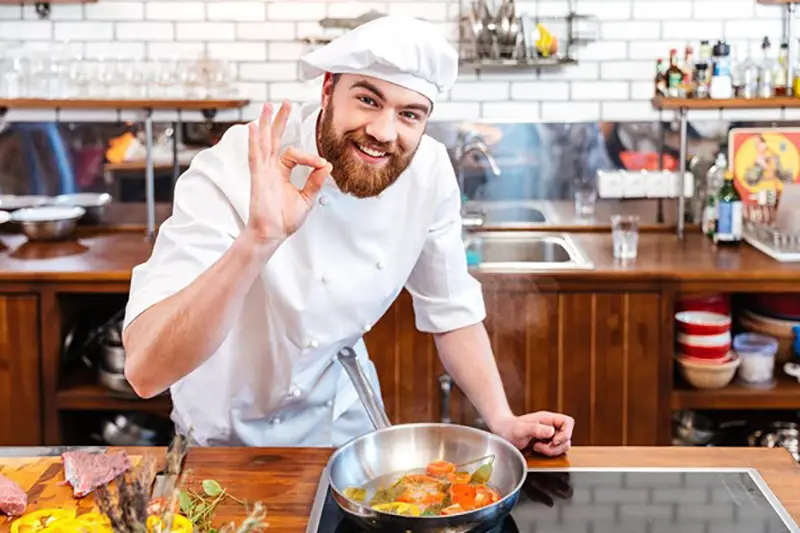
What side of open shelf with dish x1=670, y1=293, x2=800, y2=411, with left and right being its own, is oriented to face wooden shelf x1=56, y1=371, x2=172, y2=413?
right

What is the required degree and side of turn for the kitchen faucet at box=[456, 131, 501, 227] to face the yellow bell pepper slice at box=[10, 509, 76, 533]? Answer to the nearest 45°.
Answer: approximately 90° to its right

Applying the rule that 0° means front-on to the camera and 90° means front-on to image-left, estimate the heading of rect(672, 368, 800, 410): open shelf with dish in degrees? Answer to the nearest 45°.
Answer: approximately 0°

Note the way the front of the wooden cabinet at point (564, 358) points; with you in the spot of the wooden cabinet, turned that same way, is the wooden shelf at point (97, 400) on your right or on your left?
on your right

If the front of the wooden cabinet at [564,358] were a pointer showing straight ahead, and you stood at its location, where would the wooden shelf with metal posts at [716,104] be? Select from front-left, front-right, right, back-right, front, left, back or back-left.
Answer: back-left
